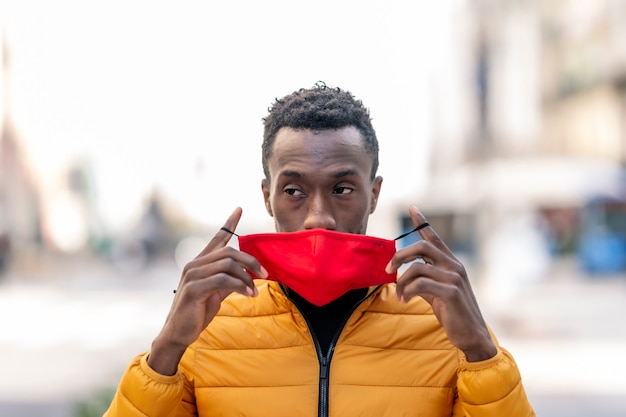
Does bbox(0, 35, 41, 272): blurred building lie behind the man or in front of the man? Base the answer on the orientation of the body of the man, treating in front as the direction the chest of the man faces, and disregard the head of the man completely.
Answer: behind

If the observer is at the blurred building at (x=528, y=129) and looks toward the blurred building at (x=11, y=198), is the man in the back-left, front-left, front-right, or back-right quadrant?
front-left

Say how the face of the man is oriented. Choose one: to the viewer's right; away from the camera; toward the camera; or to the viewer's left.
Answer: toward the camera

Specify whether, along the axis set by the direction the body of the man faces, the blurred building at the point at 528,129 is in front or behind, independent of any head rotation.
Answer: behind

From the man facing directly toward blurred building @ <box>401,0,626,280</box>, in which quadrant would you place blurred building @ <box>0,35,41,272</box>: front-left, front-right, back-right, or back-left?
front-left

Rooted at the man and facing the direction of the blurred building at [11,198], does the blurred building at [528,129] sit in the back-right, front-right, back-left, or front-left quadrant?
front-right

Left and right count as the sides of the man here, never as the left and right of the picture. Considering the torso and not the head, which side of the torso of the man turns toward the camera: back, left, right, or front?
front

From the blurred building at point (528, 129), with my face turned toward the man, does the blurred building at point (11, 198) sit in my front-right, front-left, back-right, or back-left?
front-right
